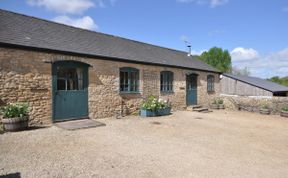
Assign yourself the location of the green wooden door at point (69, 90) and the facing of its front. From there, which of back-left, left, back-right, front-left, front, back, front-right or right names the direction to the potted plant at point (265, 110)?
front-left

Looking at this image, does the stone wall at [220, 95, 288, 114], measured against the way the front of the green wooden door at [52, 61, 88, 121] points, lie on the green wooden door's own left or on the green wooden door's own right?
on the green wooden door's own left

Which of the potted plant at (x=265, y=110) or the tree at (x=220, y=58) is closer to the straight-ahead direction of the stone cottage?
the potted plant

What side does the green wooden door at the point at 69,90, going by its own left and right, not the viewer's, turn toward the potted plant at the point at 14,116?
right

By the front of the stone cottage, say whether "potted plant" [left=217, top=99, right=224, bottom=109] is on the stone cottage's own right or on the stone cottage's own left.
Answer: on the stone cottage's own left

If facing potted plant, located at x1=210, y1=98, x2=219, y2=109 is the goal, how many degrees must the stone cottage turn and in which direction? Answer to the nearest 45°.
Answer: approximately 90° to its left

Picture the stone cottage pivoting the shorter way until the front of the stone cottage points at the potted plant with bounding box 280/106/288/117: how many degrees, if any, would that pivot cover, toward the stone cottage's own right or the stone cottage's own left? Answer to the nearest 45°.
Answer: approximately 45° to the stone cottage's own left

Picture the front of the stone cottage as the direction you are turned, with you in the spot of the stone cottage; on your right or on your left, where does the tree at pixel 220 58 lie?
on your left
